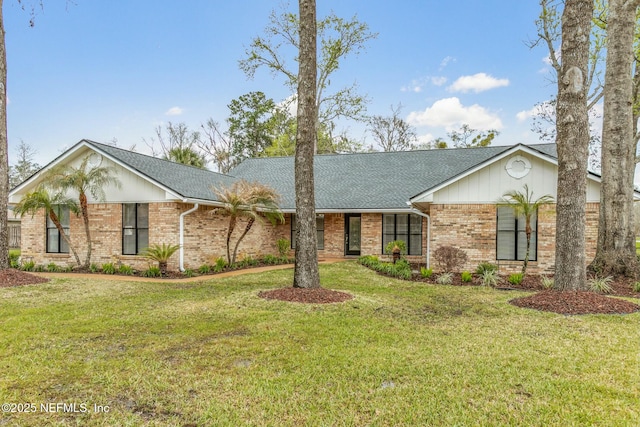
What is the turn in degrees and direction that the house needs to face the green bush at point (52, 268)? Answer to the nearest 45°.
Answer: approximately 90° to its right

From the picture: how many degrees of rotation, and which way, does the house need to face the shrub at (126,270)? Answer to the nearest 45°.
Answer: approximately 90° to its right

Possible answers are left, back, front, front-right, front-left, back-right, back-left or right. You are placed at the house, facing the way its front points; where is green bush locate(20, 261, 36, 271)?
right

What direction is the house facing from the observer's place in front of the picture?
facing the viewer

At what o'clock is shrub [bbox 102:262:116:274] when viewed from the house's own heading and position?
The shrub is roughly at 3 o'clock from the house.

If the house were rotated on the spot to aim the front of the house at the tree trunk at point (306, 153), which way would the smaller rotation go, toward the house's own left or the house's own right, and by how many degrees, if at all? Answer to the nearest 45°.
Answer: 0° — it already faces it

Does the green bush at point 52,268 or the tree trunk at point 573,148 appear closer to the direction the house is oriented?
the tree trunk

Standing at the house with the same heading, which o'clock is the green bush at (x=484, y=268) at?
The green bush is roughly at 10 o'clock from the house.

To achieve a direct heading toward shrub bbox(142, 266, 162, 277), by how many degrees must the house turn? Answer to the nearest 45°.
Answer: approximately 90° to its right

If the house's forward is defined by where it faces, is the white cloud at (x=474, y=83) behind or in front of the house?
behind

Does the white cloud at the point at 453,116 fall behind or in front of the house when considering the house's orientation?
behind
